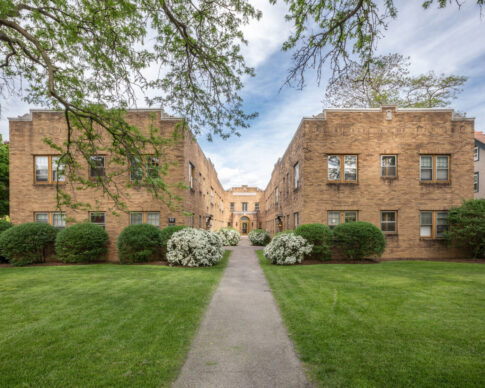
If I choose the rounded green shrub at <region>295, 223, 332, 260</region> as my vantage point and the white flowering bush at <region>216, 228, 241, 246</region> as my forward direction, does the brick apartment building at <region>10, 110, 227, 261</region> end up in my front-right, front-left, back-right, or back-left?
front-left

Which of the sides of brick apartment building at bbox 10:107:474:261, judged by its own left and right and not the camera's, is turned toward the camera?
front

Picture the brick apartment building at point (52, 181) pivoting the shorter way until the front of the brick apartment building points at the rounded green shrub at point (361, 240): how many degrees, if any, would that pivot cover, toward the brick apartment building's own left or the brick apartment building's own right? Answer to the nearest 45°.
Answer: approximately 45° to the brick apartment building's own left
